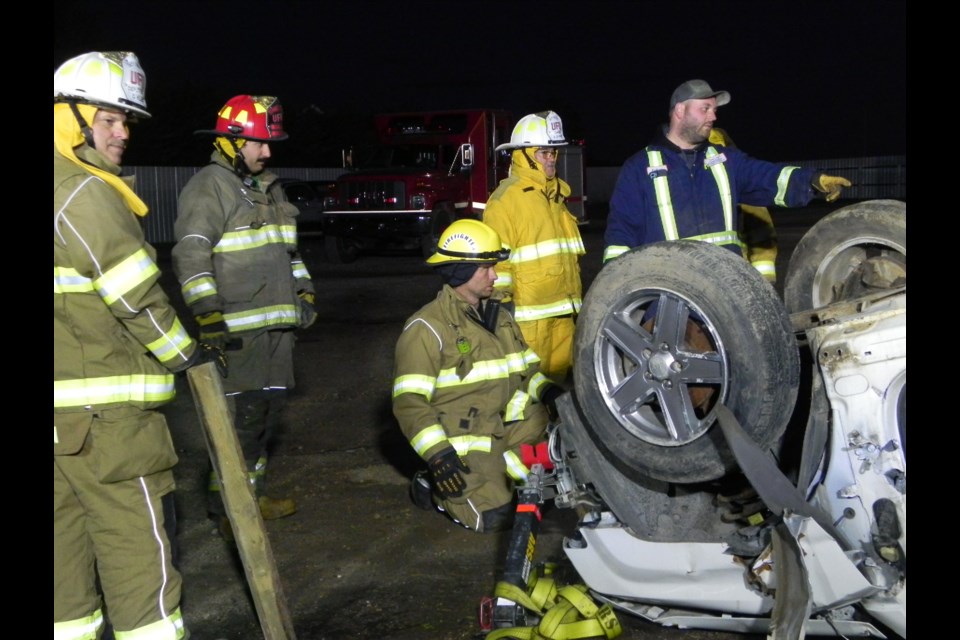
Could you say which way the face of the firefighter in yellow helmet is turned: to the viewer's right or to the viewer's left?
to the viewer's right

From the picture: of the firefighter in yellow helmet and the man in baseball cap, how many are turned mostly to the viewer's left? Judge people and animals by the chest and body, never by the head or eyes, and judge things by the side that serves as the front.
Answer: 0

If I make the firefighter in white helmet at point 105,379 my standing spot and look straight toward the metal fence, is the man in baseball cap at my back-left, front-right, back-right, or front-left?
front-right

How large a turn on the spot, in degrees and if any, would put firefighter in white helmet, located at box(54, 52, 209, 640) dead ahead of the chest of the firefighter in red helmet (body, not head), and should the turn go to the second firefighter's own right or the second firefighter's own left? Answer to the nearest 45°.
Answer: approximately 45° to the second firefighter's own right

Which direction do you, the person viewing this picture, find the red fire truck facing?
facing the viewer and to the left of the viewer

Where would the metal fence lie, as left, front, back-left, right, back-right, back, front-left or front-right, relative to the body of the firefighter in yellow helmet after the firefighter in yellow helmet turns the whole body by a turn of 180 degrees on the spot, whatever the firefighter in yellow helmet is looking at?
front-right

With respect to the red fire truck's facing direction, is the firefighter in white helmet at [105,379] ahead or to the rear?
ahead

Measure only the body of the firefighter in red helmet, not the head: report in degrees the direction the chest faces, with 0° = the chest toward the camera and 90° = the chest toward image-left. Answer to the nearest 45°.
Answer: approximately 315°

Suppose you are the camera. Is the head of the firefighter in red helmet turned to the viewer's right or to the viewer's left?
to the viewer's right

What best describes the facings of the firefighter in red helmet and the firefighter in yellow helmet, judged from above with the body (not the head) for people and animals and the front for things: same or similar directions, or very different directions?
same or similar directions

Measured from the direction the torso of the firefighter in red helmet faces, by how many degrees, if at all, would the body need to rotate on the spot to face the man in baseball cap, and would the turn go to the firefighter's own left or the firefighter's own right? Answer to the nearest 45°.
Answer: approximately 45° to the firefighter's own left

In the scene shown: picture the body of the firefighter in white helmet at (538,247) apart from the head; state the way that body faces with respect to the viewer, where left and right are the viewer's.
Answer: facing the viewer and to the right of the viewer

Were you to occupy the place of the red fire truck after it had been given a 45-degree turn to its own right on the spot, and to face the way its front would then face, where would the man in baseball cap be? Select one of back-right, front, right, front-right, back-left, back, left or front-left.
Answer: left

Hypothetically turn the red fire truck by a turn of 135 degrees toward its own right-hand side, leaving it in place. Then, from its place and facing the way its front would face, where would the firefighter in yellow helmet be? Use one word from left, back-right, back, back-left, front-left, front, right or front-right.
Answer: back

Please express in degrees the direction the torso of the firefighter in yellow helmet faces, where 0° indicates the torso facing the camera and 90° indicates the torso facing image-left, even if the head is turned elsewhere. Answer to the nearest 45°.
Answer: approximately 315°

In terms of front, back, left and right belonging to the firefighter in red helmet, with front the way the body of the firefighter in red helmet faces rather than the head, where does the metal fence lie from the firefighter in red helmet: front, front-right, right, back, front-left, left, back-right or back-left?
back-left

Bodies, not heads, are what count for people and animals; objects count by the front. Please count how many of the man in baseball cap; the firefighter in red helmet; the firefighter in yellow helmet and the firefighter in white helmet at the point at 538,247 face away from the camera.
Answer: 0

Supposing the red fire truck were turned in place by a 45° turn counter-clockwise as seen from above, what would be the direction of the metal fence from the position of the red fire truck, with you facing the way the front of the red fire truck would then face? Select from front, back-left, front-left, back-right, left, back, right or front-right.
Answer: back
